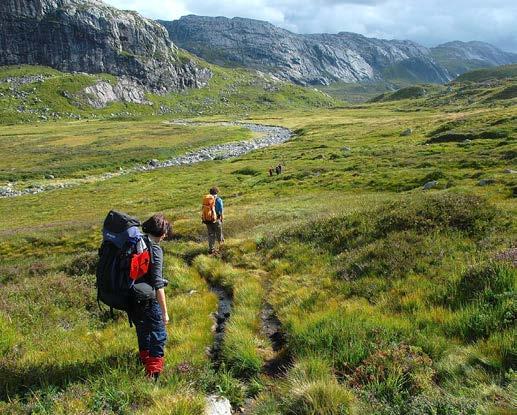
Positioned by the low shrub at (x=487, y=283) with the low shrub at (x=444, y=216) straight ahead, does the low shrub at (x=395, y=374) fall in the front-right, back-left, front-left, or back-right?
back-left

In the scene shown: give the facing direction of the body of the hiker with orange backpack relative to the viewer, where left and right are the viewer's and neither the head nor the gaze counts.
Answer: facing away from the viewer and to the right of the viewer

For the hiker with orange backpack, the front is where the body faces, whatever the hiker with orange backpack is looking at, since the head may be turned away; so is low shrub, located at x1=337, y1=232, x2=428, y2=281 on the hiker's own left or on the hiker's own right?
on the hiker's own right

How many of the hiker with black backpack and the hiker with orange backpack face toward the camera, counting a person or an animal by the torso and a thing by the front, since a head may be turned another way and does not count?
0

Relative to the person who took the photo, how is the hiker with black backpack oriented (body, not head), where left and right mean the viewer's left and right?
facing away from the viewer and to the right of the viewer

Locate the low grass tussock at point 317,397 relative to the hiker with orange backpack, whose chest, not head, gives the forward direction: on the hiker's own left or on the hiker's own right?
on the hiker's own right

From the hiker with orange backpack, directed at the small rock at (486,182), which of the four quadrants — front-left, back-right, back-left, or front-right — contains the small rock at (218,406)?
back-right

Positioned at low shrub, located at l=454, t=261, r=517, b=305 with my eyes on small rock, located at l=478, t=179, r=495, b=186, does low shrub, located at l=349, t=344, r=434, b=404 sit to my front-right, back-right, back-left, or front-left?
back-left

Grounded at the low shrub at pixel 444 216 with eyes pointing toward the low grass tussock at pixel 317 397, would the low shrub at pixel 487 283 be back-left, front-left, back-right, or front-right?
front-left

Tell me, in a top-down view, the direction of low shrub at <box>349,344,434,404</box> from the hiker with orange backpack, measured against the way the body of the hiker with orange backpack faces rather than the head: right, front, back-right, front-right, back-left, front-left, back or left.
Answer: back-right

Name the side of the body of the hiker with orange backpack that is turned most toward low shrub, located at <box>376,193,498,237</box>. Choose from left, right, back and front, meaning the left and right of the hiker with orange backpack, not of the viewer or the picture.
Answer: right

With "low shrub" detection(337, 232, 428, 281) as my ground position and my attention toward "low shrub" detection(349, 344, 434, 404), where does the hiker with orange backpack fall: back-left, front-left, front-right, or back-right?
back-right

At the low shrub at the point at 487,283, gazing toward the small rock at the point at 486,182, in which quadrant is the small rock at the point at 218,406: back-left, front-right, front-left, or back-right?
back-left

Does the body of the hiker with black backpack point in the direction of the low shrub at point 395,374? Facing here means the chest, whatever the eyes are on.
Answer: no

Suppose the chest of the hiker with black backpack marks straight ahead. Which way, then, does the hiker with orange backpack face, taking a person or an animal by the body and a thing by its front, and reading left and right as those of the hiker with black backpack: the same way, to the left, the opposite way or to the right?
the same way

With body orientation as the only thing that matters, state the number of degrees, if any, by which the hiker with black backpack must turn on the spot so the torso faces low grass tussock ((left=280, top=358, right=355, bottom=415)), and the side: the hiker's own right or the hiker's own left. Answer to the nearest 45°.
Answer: approximately 90° to the hiker's own right

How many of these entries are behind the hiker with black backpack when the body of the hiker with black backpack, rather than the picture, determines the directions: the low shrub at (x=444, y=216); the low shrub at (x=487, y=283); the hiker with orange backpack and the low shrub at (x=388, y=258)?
0

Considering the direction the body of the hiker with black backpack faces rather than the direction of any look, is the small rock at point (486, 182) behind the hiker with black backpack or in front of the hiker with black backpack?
in front

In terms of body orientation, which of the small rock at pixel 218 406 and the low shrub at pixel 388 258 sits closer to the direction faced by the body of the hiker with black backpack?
the low shrub

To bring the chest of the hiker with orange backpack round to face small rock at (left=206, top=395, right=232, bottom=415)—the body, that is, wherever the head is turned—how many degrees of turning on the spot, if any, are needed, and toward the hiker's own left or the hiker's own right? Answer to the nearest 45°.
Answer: approximately 135° to the hiker's own right
